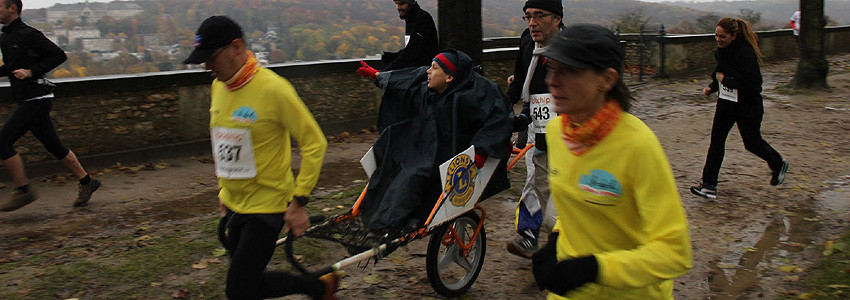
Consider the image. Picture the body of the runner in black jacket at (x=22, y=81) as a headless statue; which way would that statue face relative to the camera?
to the viewer's left

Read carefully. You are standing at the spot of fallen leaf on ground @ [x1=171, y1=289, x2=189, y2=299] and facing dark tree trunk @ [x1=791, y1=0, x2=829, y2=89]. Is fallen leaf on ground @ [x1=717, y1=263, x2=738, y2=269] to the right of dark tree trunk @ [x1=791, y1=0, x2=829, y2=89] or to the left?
right

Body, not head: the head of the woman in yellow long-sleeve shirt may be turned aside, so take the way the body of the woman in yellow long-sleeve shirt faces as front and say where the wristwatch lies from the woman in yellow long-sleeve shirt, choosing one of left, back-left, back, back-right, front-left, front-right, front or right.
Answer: right

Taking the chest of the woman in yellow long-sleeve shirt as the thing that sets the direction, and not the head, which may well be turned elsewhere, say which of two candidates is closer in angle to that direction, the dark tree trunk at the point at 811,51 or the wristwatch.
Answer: the wristwatch

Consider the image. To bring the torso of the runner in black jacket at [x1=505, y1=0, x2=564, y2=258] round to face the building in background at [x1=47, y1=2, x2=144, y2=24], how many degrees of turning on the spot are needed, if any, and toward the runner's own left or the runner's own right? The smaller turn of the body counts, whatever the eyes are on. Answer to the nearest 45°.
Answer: approximately 90° to the runner's own right

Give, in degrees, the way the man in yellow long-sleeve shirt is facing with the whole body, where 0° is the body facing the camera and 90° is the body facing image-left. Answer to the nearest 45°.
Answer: approximately 45°

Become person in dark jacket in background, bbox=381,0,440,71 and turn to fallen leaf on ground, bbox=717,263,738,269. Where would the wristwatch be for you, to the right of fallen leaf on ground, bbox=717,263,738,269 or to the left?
right

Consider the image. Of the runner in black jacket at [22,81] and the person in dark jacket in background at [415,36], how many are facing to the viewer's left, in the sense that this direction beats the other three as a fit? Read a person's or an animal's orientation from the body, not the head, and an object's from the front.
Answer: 2

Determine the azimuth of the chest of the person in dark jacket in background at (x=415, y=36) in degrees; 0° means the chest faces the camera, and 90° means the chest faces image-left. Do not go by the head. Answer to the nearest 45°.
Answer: approximately 90°

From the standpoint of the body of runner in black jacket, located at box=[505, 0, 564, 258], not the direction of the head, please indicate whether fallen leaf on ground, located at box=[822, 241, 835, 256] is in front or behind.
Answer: behind

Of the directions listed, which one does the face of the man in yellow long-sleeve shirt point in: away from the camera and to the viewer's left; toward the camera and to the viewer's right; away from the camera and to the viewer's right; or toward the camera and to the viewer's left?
toward the camera and to the viewer's left

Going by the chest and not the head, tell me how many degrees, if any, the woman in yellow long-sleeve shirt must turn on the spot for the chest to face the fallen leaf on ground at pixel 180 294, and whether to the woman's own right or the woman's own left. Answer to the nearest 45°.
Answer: approximately 90° to the woman's own right
